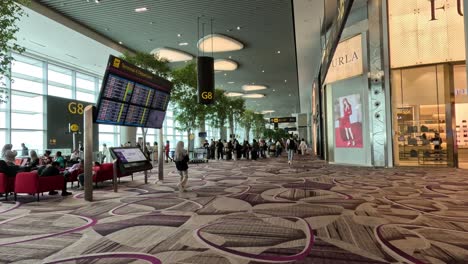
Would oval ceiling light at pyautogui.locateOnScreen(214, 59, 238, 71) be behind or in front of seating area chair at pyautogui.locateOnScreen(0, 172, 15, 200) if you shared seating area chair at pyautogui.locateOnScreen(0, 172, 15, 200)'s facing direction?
in front

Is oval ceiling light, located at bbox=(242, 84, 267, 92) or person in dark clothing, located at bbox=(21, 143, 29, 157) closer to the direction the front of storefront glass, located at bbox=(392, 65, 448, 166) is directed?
the person in dark clothing

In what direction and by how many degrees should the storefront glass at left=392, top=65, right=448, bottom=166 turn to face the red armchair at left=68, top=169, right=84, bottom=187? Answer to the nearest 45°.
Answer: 0° — it already faces it

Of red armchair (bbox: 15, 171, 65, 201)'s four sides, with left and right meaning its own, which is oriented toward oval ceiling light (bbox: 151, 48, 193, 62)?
front

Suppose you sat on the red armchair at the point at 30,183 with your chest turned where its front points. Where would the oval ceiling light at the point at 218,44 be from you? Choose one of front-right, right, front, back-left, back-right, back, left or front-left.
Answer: front

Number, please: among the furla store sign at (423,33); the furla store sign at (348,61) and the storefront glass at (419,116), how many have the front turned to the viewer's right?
0

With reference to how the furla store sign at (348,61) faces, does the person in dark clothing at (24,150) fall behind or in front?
in front

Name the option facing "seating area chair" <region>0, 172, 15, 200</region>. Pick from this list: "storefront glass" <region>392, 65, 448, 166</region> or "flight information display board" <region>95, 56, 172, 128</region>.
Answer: the storefront glass

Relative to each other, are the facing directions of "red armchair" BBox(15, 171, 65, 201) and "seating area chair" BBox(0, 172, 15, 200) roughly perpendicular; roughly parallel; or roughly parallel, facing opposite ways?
roughly parallel

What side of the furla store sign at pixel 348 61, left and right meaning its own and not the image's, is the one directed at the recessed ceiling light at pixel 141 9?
front

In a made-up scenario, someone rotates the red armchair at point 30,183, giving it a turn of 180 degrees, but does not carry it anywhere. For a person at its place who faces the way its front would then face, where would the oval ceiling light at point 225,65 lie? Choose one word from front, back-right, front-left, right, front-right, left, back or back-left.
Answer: back

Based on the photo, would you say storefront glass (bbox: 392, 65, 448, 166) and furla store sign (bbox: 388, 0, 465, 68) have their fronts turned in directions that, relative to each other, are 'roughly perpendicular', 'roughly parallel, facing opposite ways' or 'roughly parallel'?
roughly parallel

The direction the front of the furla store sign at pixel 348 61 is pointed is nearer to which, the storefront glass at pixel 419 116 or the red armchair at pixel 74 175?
the red armchair

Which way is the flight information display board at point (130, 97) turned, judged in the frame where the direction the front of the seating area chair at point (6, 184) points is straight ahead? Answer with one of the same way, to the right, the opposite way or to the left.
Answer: to the right

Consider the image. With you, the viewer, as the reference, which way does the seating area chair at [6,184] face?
facing away from the viewer and to the right of the viewer

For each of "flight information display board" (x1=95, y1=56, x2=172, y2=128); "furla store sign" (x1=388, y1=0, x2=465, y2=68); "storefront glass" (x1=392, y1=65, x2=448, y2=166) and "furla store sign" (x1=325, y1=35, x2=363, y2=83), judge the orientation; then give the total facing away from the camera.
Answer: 0
